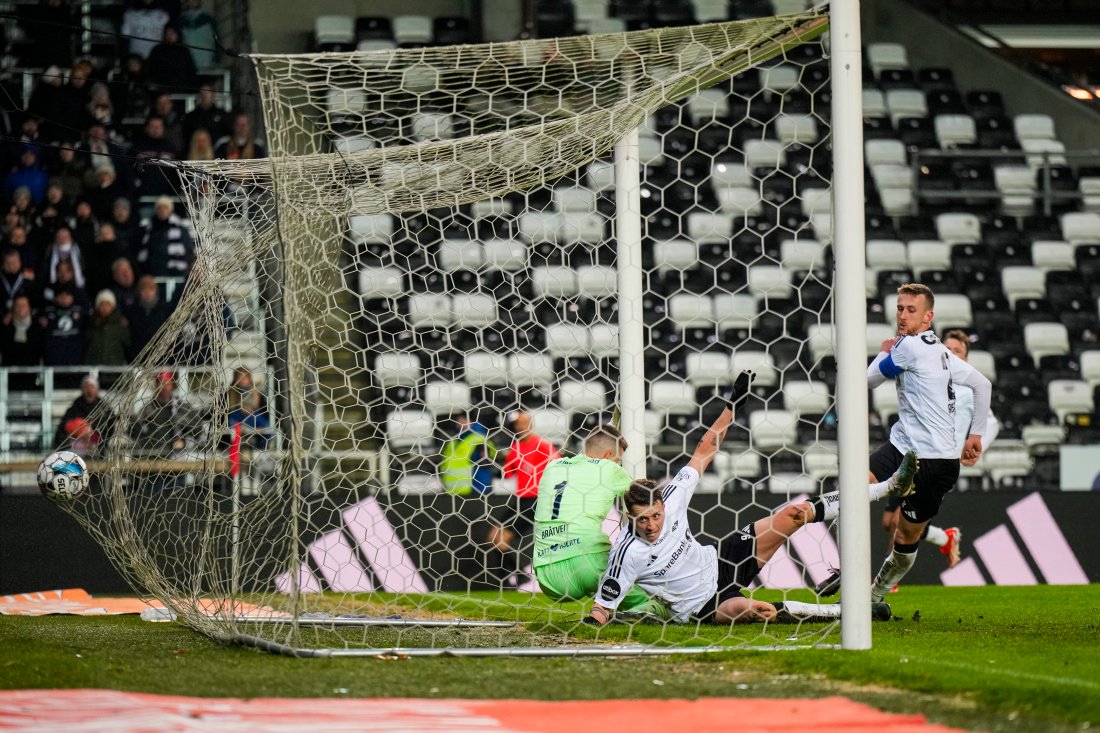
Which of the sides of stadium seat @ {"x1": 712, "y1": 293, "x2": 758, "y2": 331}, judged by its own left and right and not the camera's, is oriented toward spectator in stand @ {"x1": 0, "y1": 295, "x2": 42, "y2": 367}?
right

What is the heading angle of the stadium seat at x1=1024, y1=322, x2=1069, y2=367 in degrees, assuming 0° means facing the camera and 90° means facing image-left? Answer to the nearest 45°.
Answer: approximately 0°

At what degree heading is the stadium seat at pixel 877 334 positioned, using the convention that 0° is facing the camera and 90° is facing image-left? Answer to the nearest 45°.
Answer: approximately 0°

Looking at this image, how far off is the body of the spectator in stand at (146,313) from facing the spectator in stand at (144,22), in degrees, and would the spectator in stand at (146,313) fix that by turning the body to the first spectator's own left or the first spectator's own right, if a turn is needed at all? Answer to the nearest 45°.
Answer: approximately 180°

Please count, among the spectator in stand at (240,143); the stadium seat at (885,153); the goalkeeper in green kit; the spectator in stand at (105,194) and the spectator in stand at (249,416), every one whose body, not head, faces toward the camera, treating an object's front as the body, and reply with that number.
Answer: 4

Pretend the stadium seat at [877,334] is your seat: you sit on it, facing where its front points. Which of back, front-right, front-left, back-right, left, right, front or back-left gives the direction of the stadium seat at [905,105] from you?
back
